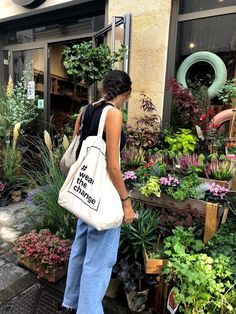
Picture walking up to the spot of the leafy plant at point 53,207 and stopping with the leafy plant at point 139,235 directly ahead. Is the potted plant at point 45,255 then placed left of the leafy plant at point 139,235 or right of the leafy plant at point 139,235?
right

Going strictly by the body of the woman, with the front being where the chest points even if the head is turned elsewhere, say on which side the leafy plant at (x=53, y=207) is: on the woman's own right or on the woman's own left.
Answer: on the woman's own left

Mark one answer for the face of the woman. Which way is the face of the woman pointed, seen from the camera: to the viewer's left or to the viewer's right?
to the viewer's right

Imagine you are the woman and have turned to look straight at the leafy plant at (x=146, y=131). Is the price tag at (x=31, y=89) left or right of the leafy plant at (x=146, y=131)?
left

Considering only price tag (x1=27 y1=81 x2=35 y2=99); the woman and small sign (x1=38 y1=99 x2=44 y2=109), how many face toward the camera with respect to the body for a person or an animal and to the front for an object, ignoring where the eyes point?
2

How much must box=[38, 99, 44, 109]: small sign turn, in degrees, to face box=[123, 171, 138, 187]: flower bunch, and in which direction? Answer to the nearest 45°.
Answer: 0° — it already faces it

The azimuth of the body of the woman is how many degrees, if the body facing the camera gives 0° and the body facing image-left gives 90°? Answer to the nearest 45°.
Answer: approximately 225°
